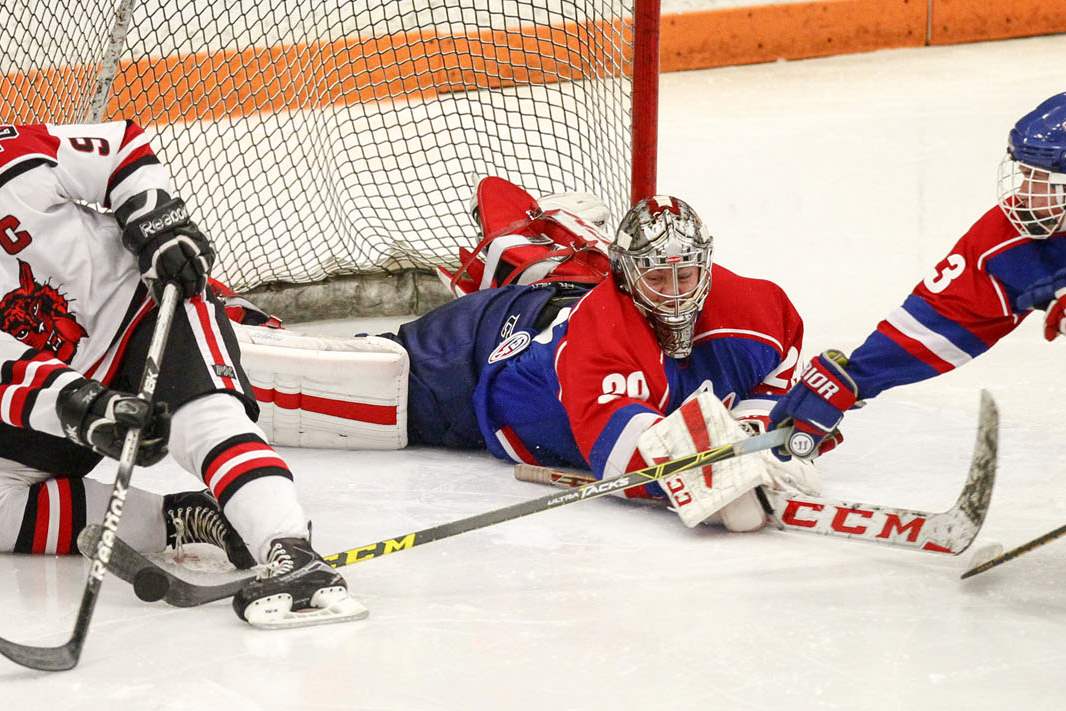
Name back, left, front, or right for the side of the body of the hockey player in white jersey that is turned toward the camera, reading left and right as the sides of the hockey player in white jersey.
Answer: front

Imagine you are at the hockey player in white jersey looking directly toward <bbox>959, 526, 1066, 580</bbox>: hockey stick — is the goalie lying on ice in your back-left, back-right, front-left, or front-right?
front-left

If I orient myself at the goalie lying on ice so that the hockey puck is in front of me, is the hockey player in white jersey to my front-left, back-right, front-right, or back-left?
front-right

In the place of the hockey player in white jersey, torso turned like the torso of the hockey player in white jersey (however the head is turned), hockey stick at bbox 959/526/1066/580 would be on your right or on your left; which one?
on your left

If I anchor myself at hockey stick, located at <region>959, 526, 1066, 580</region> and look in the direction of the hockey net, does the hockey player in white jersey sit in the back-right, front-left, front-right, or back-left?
front-left

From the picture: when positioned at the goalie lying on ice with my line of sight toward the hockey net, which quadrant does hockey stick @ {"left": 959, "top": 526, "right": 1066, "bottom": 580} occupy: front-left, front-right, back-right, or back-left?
back-right

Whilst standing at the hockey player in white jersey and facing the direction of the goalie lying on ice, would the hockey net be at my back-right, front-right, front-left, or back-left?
front-left

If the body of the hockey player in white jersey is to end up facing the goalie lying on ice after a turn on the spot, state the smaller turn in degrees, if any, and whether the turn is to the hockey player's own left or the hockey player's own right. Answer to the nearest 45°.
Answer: approximately 90° to the hockey player's own left
